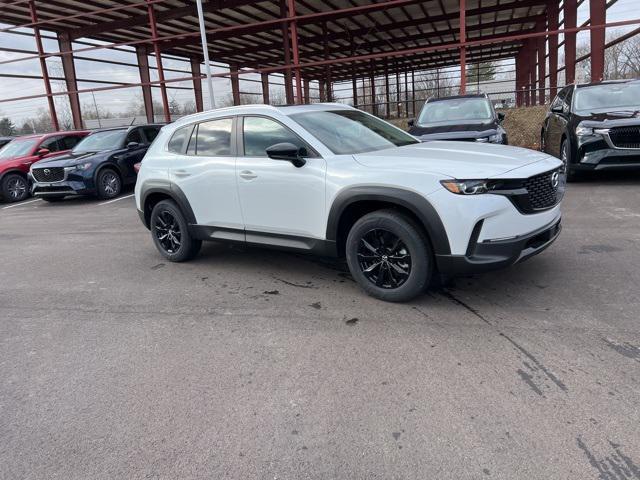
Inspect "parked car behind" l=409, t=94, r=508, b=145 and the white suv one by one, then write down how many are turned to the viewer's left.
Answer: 0

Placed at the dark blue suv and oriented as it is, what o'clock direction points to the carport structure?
The carport structure is roughly at 6 o'clock from the dark blue suv.

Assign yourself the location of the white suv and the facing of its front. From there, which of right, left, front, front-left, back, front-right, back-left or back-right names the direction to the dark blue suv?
back

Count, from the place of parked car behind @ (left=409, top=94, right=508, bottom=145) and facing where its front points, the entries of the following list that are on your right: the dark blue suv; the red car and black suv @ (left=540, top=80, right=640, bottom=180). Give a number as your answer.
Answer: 2

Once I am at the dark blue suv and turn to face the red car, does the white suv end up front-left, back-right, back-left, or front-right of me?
back-left

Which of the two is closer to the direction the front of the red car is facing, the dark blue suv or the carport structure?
the dark blue suv

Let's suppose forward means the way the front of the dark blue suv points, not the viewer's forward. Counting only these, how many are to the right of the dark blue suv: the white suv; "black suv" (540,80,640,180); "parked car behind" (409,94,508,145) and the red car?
1

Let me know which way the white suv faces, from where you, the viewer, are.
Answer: facing the viewer and to the right of the viewer

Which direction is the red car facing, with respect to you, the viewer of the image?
facing the viewer and to the left of the viewer

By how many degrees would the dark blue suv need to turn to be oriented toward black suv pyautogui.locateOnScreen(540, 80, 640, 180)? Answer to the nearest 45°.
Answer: approximately 90° to its left

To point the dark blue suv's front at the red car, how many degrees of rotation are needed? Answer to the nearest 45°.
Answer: approximately 90° to its right

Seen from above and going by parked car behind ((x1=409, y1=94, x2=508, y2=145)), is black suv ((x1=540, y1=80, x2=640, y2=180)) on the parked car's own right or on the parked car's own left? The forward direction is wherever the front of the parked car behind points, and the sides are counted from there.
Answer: on the parked car's own left

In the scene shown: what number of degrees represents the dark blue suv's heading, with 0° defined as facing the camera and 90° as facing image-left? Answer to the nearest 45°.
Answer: approximately 45°

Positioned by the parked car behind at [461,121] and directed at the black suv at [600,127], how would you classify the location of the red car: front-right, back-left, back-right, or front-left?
back-right
